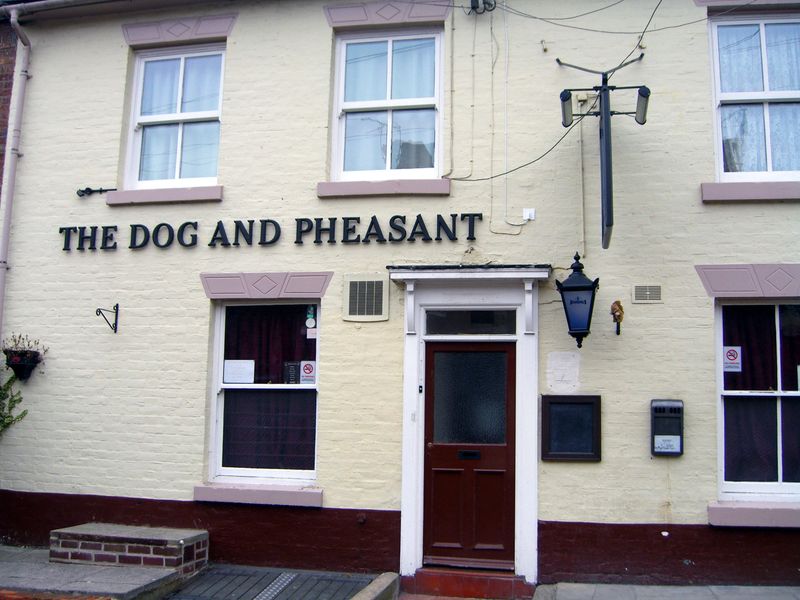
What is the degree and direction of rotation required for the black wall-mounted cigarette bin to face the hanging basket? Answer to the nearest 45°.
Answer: approximately 90° to its right

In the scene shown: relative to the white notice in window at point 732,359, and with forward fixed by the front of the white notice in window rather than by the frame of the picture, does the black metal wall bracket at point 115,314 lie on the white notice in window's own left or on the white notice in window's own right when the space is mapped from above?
on the white notice in window's own right

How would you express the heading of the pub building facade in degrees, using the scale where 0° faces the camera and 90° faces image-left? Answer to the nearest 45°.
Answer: approximately 0°

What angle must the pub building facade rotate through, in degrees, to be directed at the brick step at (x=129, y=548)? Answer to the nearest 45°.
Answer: approximately 90° to its right

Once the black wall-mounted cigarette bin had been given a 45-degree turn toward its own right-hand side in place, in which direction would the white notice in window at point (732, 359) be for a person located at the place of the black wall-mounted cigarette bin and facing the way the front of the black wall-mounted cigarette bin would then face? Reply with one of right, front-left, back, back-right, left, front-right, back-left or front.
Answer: back

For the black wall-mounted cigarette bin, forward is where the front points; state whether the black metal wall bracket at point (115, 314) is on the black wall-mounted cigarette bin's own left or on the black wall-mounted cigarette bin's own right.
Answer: on the black wall-mounted cigarette bin's own right
